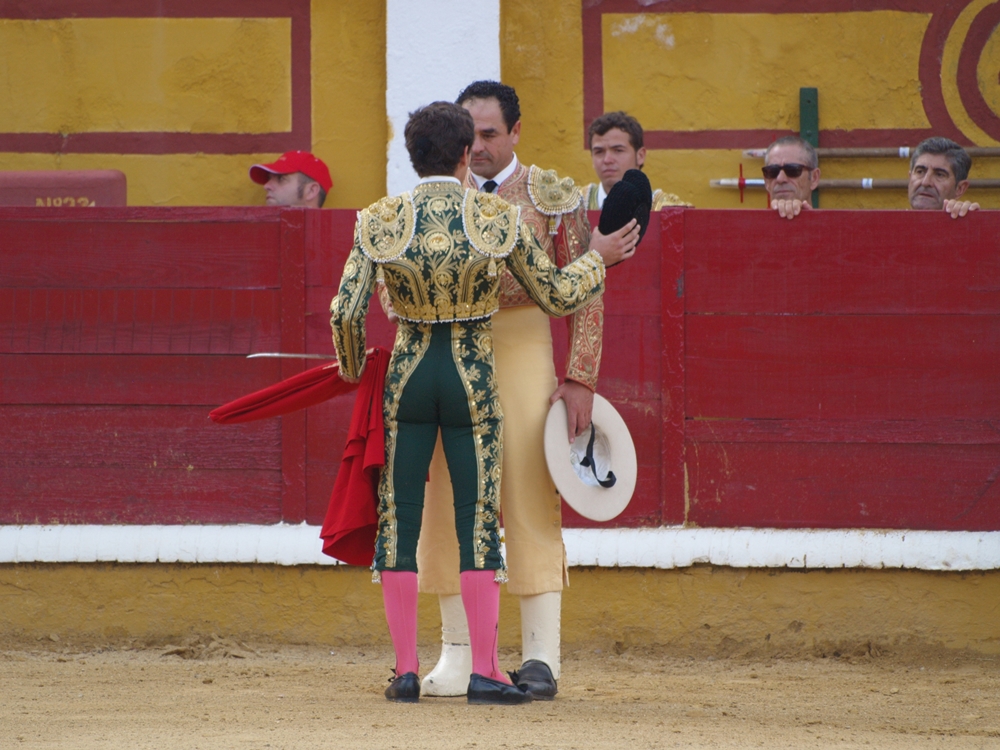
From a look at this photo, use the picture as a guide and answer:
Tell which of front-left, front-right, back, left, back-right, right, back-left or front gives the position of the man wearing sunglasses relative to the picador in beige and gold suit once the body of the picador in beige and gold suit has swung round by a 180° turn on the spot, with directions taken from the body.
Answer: front

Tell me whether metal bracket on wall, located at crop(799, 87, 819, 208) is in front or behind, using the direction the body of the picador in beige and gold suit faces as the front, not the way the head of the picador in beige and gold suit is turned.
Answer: behind

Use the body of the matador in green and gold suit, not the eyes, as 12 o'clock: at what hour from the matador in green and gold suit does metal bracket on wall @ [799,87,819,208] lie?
The metal bracket on wall is roughly at 1 o'clock from the matador in green and gold suit.

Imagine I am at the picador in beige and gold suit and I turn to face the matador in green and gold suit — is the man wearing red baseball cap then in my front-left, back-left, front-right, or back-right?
back-right

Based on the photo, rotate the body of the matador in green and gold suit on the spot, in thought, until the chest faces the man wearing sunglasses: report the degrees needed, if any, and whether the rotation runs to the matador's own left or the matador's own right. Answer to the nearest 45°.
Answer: approximately 45° to the matador's own right

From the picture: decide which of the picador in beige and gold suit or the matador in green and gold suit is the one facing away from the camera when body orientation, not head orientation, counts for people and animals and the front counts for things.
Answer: the matador in green and gold suit

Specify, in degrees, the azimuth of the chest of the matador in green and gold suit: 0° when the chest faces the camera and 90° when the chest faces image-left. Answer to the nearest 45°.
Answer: approximately 180°

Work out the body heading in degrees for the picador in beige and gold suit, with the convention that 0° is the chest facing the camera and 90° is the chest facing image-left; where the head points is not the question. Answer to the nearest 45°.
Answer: approximately 45°

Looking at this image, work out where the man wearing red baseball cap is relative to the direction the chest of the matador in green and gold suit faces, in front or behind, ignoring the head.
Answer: in front

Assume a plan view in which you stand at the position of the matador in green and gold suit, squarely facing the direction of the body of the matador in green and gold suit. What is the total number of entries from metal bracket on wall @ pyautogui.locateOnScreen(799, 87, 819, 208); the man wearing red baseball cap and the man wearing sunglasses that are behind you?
0

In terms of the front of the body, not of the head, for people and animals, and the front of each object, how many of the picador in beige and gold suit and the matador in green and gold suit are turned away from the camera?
1

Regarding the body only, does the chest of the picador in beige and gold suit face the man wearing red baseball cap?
no
